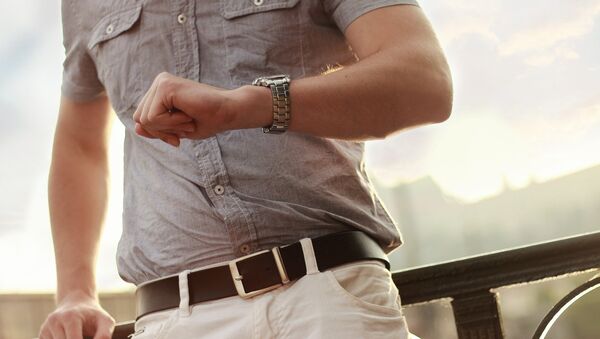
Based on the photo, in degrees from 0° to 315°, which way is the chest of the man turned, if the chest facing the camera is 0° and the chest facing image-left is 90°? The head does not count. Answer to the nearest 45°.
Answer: approximately 0°
